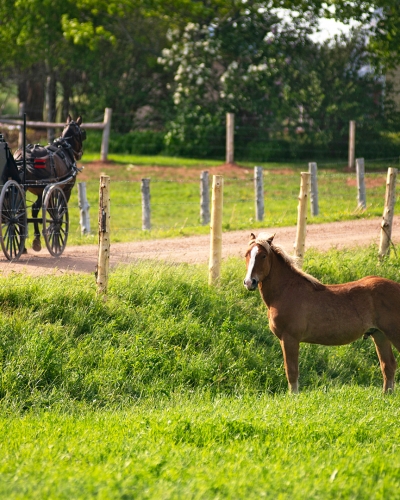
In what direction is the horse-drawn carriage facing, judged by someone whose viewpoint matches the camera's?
facing away from the viewer and to the right of the viewer

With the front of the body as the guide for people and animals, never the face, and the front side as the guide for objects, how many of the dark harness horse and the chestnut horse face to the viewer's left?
1

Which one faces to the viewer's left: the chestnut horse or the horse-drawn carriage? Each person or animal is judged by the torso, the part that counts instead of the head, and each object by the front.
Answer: the chestnut horse

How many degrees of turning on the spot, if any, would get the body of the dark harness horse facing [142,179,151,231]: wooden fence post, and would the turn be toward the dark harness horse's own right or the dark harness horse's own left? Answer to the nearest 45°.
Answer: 0° — it already faces it

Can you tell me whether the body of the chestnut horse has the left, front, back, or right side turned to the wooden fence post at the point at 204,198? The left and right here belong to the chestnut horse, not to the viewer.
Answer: right

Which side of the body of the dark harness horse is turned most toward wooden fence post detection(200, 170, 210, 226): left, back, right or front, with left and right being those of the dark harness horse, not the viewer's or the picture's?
front

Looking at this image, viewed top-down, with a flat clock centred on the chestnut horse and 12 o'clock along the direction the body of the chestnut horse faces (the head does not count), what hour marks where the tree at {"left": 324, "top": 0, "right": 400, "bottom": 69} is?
The tree is roughly at 3 o'clock from the chestnut horse.

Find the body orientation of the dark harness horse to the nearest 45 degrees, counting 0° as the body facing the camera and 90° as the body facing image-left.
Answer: approximately 225°

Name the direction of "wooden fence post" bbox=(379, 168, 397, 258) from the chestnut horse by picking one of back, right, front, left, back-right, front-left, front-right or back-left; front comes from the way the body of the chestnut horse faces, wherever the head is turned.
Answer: right

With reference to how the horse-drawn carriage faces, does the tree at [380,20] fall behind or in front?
in front

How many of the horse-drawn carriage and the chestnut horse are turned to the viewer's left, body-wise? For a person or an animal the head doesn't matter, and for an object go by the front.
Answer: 1

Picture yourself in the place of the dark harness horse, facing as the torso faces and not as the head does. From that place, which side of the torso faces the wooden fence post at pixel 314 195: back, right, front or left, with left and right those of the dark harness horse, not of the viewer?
front

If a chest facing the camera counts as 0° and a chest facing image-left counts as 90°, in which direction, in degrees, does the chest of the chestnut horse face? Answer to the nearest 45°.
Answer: approximately 90°

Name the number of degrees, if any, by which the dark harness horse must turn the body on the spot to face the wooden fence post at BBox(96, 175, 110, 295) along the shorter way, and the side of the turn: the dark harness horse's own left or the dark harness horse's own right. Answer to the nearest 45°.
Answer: approximately 135° to the dark harness horse's own right

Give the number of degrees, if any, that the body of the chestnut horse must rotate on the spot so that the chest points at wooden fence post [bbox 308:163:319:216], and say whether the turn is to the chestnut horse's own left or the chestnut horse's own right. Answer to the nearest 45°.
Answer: approximately 90° to the chestnut horse's own right

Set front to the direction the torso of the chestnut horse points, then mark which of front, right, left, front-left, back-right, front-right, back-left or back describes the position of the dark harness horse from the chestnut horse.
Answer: front-right
